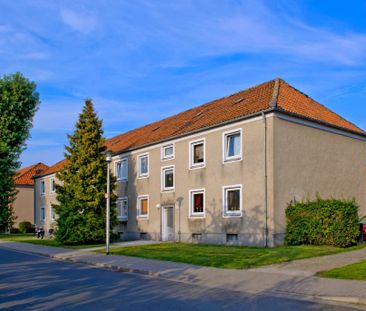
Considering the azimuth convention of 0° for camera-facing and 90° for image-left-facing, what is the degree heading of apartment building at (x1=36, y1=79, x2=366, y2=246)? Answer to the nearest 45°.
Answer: approximately 45°

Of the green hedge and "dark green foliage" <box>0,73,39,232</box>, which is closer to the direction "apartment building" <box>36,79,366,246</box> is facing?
the dark green foliage

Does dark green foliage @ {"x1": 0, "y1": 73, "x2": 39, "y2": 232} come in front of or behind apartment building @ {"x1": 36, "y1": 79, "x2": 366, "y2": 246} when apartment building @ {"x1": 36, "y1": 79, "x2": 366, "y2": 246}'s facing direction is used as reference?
in front

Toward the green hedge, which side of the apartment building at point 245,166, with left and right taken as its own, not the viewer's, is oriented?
left
